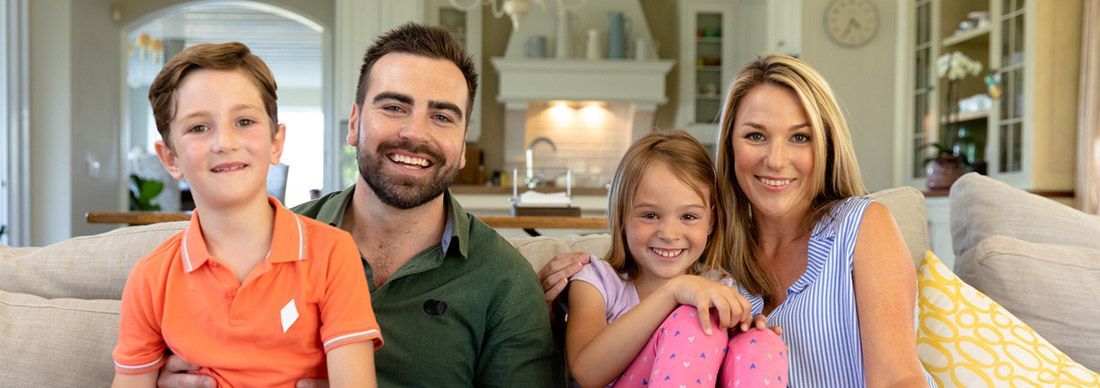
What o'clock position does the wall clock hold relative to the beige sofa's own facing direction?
The wall clock is roughly at 7 o'clock from the beige sofa.

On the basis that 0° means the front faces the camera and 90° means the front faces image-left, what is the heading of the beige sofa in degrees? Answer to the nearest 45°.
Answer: approximately 0°

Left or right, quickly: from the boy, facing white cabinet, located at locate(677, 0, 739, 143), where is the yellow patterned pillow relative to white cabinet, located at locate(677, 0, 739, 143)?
right

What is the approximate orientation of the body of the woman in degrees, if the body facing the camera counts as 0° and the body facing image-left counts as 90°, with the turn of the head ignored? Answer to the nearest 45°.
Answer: approximately 45°

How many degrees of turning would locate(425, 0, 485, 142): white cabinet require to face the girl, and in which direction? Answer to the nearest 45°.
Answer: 0° — it already faces them
